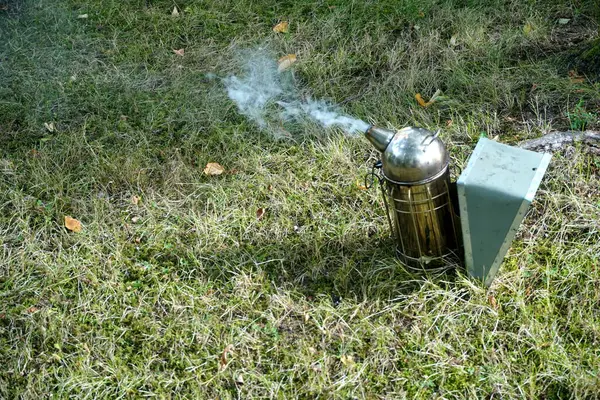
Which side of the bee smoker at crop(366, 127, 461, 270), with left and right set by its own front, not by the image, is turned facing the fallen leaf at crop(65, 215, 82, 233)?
front

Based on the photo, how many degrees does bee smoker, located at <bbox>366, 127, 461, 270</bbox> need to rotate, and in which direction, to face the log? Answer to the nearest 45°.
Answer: approximately 135° to its right

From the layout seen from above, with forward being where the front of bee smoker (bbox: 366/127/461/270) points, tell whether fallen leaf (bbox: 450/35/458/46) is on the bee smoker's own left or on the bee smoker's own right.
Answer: on the bee smoker's own right

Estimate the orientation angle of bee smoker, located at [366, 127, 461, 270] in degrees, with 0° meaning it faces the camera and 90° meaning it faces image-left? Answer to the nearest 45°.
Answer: approximately 90°

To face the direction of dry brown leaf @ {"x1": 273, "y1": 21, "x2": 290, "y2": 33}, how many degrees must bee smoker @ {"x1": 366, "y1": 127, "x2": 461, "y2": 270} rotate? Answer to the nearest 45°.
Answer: approximately 90° to its right

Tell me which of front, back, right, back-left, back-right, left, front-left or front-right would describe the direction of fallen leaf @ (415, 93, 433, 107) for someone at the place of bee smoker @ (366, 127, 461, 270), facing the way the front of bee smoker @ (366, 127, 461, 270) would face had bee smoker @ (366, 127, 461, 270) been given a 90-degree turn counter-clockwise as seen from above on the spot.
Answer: back

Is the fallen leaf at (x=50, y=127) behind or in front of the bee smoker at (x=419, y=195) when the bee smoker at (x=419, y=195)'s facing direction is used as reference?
in front

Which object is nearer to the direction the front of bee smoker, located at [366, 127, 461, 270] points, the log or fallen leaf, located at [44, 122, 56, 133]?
the fallen leaf

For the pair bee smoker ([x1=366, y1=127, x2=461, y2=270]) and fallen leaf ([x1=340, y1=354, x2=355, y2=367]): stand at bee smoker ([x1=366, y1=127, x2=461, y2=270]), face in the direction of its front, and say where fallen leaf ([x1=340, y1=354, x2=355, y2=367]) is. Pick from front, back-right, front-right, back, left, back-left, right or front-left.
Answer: front-left

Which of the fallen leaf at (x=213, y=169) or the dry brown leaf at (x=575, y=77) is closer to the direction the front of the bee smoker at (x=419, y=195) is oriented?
the fallen leaf
